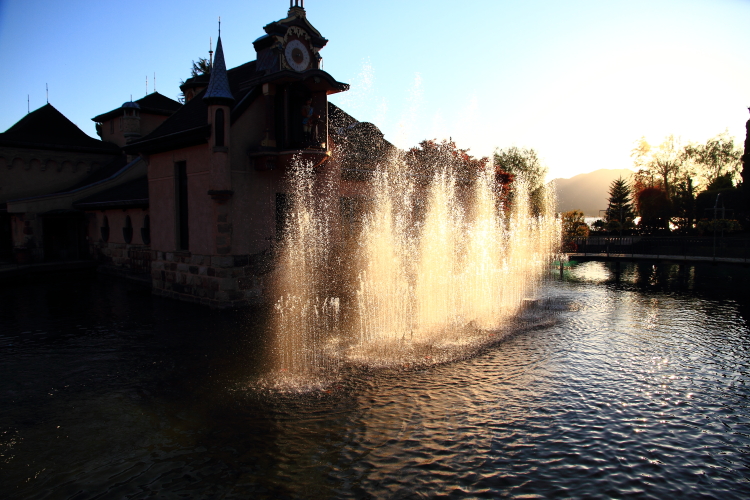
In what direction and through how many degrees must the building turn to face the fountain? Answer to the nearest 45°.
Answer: approximately 45° to its left

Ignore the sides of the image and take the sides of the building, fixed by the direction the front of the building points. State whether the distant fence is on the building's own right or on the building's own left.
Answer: on the building's own left

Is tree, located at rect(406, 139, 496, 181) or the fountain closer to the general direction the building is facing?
the fountain

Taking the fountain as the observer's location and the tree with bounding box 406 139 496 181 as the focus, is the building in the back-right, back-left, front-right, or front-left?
front-left

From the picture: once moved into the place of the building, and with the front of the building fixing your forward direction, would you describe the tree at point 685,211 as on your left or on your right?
on your left

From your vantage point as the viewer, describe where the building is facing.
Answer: facing the viewer and to the right of the viewer

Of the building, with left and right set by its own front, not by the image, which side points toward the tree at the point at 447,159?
left
